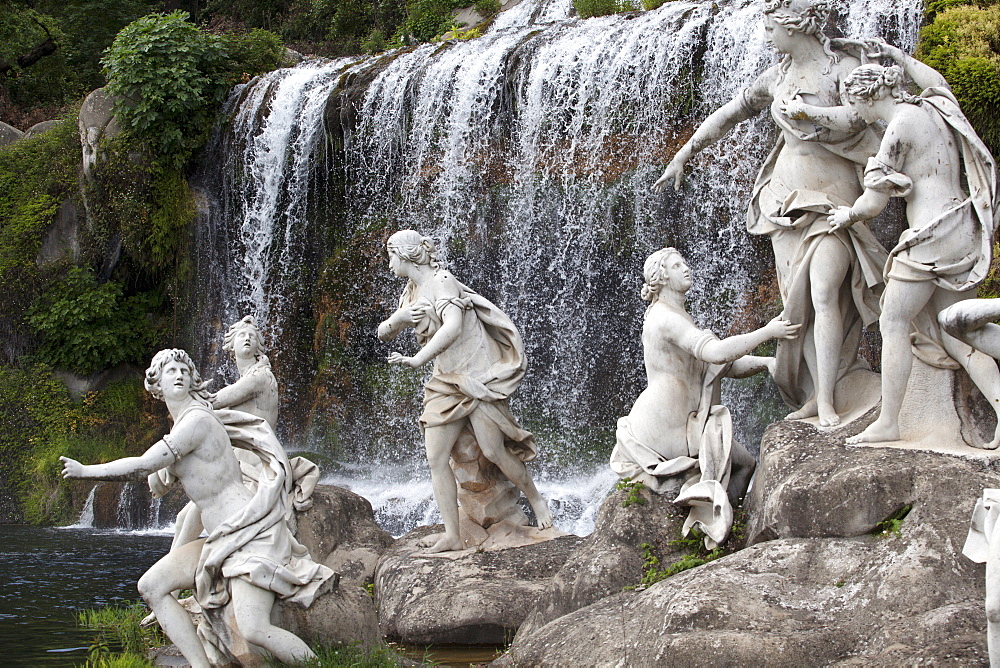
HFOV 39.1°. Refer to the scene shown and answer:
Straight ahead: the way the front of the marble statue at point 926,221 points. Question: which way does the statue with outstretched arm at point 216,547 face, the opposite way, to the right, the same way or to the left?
to the left

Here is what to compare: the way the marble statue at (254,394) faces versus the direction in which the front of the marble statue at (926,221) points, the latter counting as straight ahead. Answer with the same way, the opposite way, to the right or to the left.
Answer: to the left

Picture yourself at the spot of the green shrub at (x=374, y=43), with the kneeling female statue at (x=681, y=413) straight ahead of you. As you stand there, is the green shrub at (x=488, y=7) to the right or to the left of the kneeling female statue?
left

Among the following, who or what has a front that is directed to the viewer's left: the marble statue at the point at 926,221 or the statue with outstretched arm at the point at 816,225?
the marble statue

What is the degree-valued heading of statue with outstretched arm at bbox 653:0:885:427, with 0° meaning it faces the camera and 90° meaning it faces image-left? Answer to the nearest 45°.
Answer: approximately 0°

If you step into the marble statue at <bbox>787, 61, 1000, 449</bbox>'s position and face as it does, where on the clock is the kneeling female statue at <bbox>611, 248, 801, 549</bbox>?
The kneeling female statue is roughly at 12 o'clock from the marble statue.

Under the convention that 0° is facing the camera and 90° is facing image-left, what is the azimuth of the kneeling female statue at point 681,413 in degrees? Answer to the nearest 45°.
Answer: approximately 270°

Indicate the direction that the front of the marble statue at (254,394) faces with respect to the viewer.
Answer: facing the viewer and to the left of the viewer

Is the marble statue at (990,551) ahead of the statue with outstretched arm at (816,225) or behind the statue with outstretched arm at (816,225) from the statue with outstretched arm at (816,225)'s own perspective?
ahead

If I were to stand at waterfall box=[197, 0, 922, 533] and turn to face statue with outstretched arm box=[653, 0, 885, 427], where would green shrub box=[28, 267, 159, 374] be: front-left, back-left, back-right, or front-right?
back-right

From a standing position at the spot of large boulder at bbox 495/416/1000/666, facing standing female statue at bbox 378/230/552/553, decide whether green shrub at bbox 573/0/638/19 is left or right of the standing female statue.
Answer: right

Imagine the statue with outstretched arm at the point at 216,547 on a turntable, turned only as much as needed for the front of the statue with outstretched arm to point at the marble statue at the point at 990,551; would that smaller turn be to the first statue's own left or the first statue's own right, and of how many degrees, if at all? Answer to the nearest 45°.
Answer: approximately 90° to the first statue's own left

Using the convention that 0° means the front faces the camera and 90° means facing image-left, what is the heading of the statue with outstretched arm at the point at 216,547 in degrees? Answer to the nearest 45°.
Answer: approximately 45°

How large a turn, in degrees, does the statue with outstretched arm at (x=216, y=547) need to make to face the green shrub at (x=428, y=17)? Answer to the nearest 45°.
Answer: approximately 135° to its right
